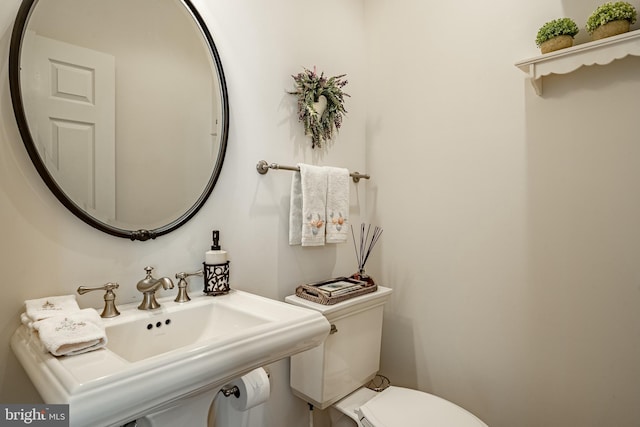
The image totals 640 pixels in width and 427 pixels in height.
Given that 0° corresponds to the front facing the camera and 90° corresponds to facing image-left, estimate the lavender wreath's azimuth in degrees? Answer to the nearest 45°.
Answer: approximately 315°

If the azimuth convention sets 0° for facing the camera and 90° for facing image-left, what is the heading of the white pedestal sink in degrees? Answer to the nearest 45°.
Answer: approximately 315°

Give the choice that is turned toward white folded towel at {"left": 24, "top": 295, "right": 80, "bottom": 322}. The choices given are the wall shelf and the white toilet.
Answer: the wall shelf
